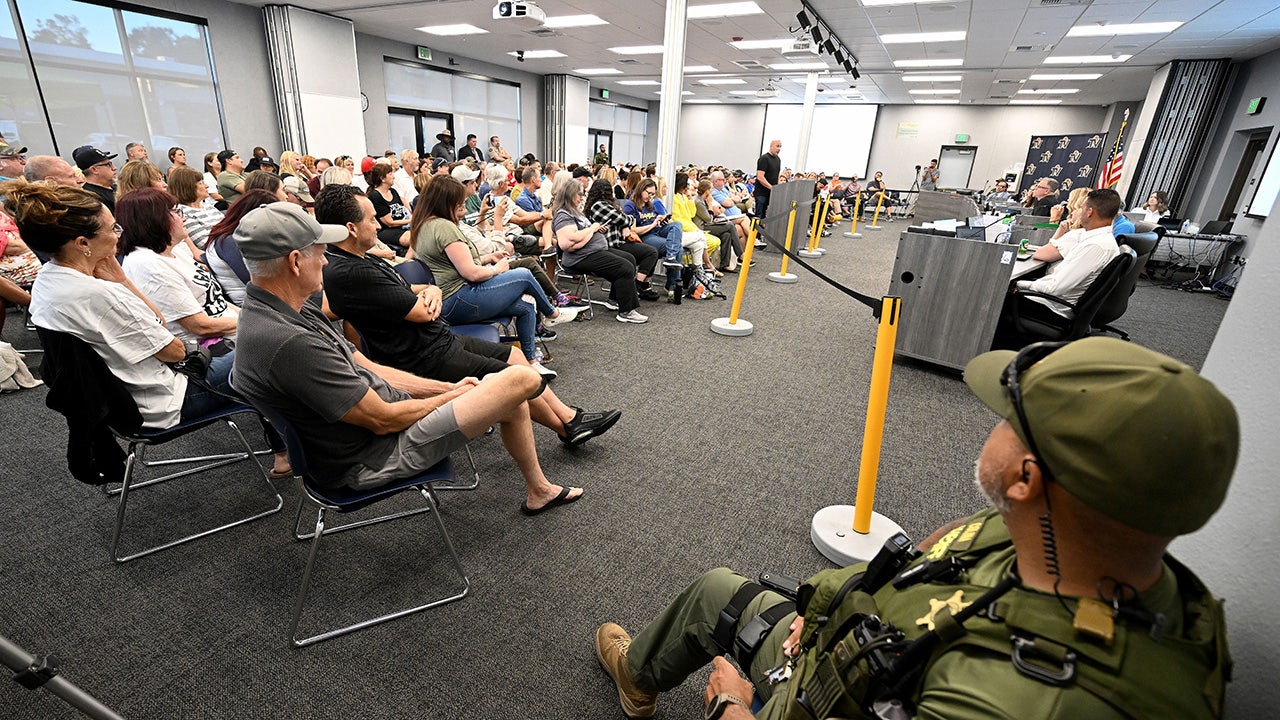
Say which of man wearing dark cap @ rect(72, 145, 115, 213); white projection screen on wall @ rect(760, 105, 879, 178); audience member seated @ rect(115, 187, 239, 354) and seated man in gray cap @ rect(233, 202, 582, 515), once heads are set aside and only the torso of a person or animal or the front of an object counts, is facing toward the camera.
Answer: the white projection screen on wall

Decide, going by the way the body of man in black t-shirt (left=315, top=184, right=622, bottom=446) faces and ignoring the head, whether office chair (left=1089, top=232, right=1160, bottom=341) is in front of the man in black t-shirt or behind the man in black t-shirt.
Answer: in front

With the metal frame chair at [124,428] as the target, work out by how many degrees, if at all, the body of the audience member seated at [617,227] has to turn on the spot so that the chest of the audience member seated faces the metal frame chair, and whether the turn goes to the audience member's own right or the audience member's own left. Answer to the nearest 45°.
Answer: approximately 135° to the audience member's own right

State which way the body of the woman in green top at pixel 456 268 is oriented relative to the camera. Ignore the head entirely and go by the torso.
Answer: to the viewer's right

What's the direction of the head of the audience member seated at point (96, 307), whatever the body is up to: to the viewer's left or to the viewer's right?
to the viewer's right

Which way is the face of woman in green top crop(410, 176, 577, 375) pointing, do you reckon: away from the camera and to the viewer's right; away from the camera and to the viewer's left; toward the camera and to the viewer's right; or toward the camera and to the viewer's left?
away from the camera and to the viewer's right

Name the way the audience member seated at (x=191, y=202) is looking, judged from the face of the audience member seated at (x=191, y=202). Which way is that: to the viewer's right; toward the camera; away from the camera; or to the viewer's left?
to the viewer's right

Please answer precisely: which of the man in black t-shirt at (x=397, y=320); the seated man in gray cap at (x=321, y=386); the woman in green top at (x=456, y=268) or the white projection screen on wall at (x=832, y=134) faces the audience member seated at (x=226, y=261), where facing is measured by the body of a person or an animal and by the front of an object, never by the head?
the white projection screen on wall

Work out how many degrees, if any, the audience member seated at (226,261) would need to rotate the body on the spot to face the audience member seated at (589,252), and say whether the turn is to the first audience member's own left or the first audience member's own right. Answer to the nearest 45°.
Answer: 0° — they already face them

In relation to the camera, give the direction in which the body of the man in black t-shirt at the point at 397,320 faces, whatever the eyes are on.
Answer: to the viewer's right

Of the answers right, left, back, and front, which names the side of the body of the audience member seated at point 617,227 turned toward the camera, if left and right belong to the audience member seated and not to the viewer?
right

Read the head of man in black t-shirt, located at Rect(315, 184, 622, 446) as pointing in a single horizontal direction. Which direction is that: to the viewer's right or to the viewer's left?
to the viewer's right

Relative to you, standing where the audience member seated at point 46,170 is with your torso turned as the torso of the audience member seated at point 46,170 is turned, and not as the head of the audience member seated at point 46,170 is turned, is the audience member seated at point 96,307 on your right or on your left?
on your right

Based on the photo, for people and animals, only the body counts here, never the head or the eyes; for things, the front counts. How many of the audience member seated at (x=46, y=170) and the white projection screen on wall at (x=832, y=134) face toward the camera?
1

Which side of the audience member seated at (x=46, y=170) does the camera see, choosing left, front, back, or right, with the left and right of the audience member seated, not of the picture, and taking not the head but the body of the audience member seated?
right

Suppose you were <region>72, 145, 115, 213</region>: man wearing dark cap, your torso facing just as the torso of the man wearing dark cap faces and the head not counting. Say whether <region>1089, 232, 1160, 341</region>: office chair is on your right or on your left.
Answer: on your right
